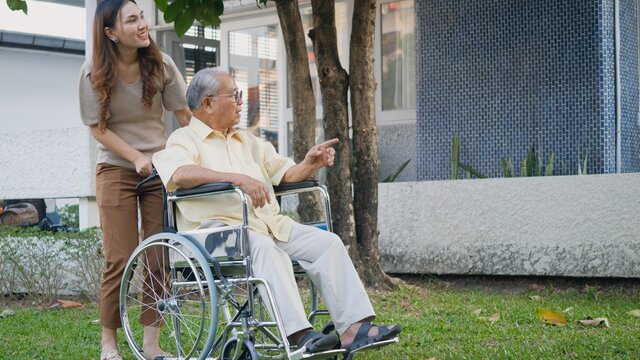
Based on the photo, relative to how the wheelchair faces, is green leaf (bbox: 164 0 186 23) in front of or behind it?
behind

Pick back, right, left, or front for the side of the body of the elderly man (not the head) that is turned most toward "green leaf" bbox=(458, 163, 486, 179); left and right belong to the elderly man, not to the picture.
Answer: left

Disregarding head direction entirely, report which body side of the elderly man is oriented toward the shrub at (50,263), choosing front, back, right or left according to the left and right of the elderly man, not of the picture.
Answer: back

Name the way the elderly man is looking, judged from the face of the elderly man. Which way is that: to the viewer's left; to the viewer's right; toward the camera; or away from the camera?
to the viewer's right

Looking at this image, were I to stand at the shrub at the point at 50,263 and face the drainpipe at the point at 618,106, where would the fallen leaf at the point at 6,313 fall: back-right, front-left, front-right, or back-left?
back-right

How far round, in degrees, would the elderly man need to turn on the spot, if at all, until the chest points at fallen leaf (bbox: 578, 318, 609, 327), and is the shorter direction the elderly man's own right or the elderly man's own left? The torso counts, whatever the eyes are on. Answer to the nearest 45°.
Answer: approximately 90° to the elderly man's own left

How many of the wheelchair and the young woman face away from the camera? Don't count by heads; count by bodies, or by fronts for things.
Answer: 0

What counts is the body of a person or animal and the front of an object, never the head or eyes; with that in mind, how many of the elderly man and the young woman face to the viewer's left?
0

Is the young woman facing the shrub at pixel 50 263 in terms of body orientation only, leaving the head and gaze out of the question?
no

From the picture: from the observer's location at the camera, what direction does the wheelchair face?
facing the viewer and to the right of the viewer

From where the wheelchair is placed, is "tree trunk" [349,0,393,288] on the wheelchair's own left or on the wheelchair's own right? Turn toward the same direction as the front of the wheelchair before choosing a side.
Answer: on the wheelchair's own left

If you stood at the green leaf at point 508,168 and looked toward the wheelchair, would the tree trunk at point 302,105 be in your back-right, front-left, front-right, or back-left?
front-right

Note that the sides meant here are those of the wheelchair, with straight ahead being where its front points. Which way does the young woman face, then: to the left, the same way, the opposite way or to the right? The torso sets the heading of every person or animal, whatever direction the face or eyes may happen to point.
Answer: the same way

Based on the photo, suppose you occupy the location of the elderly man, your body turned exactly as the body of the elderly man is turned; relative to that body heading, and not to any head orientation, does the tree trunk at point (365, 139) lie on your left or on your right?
on your left

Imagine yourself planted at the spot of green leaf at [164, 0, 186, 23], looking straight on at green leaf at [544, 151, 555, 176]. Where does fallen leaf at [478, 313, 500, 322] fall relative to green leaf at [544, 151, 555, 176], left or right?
right

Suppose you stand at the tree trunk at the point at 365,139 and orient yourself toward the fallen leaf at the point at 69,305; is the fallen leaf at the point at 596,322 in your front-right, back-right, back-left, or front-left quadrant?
back-left

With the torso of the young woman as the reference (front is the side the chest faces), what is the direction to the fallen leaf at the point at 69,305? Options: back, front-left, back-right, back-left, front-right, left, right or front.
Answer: back-left

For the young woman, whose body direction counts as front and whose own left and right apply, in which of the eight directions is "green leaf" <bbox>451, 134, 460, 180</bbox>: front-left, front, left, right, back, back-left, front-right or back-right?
left
